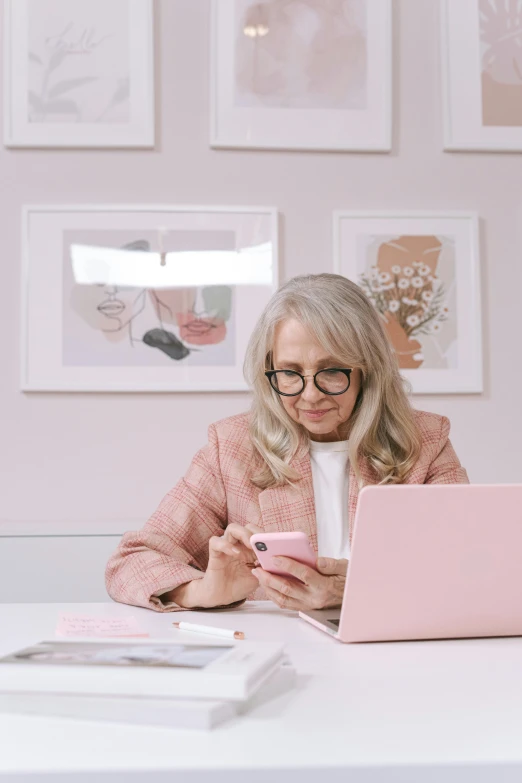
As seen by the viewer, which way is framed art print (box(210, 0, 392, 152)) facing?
toward the camera

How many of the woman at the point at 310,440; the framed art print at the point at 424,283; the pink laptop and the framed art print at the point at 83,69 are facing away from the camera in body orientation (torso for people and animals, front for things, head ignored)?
1

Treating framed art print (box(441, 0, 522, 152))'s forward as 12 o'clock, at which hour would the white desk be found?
The white desk is roughly at 12 o'clock from the framed art print.

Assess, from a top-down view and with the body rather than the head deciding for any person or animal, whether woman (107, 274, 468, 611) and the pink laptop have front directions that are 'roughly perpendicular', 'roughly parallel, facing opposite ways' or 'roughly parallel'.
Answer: roughly parallel, facing opposite ways

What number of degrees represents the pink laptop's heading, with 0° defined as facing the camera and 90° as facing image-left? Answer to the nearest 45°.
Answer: approximately 180°

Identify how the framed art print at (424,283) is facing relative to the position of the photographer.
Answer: facing the viewer

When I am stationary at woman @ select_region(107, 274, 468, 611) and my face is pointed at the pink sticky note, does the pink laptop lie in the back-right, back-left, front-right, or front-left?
front-left

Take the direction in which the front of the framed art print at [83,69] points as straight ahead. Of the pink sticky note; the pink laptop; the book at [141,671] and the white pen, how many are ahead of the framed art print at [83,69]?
4

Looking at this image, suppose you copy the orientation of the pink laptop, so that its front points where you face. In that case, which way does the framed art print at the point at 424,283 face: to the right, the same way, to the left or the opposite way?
the opposite way

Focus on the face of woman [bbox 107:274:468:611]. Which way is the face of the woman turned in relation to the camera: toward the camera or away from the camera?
toward the camera

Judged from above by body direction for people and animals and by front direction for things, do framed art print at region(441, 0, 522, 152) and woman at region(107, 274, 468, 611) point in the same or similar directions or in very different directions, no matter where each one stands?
same or similar directions

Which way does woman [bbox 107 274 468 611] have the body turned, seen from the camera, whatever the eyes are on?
toward the camera

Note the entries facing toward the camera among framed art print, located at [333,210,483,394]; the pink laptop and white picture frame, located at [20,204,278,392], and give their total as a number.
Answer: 2

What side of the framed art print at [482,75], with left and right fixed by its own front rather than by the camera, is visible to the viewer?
front
